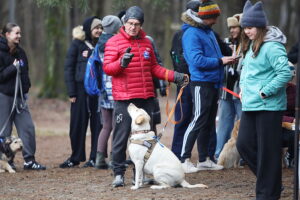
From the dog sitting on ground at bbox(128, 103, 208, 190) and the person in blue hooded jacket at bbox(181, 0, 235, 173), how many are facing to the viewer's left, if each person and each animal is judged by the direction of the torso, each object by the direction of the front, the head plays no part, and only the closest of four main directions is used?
1

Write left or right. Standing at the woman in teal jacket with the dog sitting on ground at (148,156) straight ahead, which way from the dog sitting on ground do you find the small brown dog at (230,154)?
right

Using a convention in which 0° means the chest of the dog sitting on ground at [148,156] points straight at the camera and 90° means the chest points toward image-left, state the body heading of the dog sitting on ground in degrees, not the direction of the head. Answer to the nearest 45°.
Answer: approximately 90°

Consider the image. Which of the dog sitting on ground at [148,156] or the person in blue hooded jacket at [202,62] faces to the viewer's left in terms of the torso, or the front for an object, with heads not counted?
the dog sitting on ground

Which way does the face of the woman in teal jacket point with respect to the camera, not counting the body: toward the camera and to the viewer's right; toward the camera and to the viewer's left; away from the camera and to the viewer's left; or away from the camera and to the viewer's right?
toward the camera and to the viewer's left

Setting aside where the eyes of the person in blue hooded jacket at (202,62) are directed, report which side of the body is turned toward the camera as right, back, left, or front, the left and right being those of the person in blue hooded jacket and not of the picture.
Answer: right

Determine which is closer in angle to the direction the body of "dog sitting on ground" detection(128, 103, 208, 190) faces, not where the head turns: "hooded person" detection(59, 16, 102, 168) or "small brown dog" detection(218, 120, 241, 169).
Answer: the hooded person
